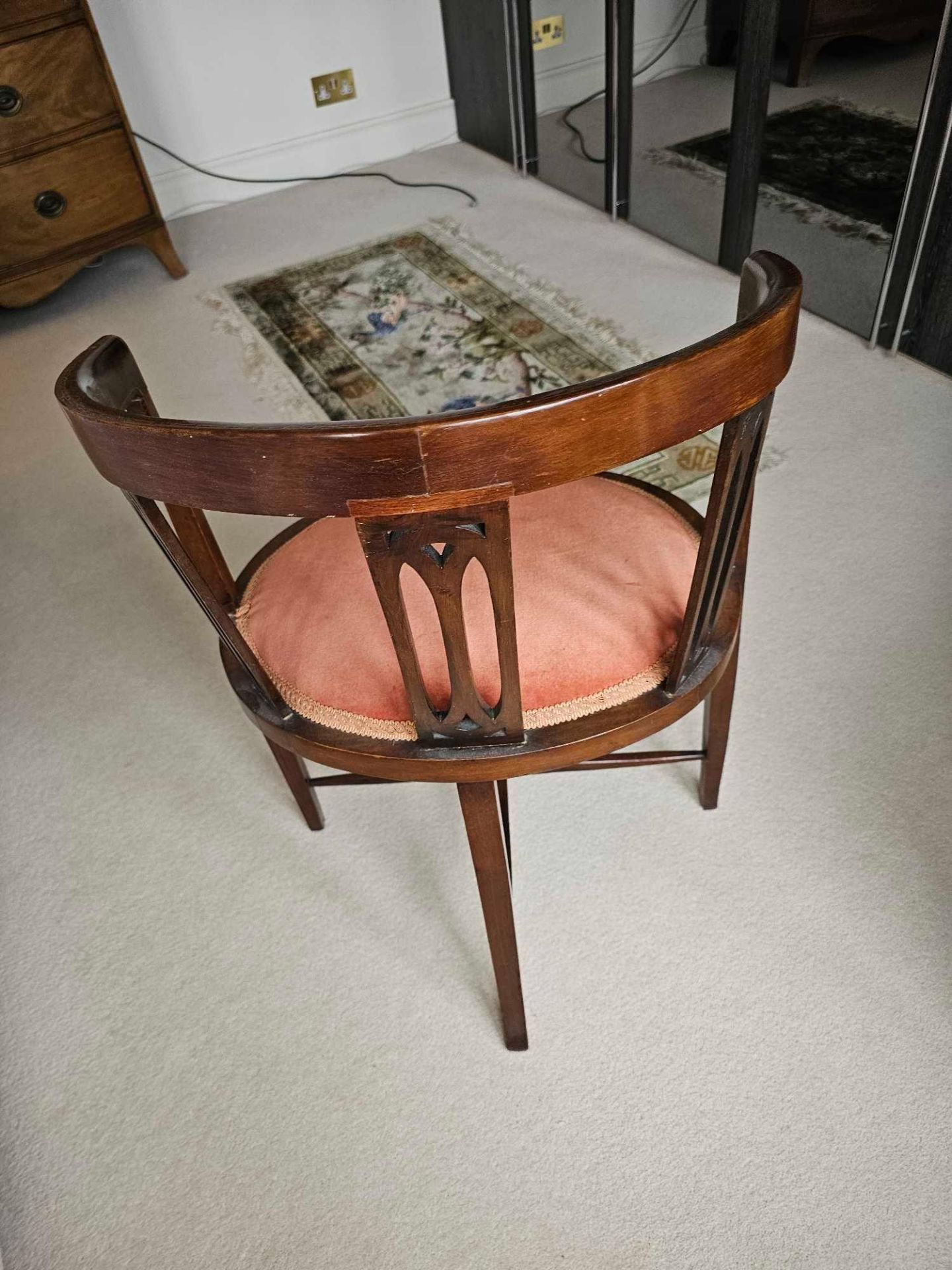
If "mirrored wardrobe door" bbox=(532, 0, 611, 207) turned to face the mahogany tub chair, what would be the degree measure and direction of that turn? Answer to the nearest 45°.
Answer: approximately 45° to its left

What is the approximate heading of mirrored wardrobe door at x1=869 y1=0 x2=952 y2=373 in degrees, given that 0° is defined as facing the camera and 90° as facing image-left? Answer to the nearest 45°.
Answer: approximately 45°

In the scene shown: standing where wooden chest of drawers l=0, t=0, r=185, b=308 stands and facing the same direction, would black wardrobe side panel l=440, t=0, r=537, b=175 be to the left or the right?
on its left

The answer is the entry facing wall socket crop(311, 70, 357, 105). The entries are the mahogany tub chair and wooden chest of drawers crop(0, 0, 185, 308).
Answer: the mahogany tub chair

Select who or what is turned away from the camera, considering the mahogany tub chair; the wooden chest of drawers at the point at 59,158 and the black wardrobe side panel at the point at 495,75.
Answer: the mahogany tub chair

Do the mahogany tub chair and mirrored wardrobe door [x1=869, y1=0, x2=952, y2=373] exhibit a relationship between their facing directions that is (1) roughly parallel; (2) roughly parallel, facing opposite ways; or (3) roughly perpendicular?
roughly perpendicular

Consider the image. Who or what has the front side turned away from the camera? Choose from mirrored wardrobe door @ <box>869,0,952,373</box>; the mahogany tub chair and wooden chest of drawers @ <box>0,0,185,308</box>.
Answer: the mahogany tub chair

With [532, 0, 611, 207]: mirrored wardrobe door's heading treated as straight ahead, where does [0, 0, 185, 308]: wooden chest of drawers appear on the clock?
The wooden chest of drawers is roughly at 1 o'clock from the mirrored wardrobe door.

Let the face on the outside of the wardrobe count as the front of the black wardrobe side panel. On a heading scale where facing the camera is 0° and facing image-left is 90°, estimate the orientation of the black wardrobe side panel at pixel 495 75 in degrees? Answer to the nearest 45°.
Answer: approximately 45°

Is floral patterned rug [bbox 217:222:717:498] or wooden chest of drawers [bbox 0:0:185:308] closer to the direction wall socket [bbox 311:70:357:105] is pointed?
the floral patterned rug

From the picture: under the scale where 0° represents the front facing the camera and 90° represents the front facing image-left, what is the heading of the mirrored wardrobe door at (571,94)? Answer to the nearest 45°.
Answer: approximately 45°

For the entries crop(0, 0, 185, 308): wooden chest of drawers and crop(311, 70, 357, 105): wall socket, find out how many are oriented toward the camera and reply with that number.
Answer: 2

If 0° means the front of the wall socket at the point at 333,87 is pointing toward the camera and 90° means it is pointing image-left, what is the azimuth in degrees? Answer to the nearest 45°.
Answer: approximately 0°

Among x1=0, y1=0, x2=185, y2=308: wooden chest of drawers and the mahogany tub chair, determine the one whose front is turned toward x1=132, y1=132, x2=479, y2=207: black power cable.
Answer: the mahogany tub chair

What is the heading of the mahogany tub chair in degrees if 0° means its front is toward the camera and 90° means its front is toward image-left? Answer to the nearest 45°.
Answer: approximately 180°
